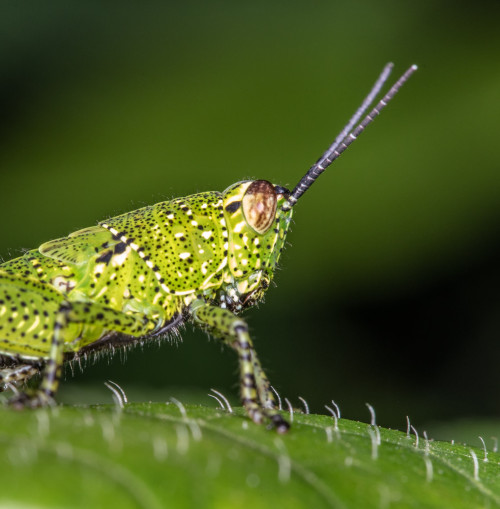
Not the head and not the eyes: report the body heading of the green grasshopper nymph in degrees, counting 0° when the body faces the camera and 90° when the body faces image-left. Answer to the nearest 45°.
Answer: approximately 270°
